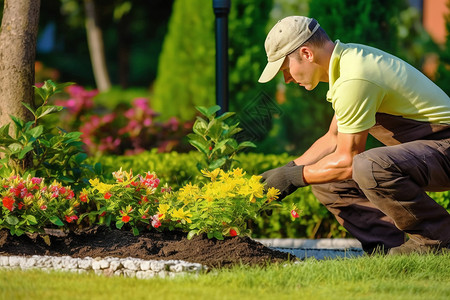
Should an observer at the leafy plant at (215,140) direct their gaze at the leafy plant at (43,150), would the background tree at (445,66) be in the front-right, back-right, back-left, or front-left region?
back-right

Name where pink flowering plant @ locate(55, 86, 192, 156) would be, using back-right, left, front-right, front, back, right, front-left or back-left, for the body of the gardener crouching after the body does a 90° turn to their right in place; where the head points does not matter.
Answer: front-left

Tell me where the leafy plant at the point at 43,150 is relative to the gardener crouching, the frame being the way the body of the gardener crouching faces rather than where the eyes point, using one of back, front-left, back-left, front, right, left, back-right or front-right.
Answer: front

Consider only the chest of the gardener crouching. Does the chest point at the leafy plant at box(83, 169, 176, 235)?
yes

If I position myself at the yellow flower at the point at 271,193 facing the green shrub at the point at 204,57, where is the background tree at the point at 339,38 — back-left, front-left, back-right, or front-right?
front-right

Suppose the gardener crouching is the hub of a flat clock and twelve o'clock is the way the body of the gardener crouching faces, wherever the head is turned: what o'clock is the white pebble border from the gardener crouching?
The white pebble border is roughly at 11 o'clock from the gardener crouching.

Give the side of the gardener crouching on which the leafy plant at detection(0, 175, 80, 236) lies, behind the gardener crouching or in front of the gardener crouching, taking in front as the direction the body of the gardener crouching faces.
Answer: in front

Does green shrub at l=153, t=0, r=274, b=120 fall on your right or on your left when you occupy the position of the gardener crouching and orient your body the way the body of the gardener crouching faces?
on your right

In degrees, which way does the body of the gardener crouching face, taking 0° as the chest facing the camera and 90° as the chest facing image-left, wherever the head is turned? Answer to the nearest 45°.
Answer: approximately 90°

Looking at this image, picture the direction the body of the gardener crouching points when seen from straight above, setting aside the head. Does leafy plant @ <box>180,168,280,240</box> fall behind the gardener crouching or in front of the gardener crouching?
in front

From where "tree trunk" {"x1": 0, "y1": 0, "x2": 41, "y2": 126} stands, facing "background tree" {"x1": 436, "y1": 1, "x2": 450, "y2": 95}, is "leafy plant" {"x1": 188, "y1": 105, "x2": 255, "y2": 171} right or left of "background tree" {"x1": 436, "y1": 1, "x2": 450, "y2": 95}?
right

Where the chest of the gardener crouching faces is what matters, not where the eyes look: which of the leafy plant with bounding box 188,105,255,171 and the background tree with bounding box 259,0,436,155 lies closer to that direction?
the leafy plant

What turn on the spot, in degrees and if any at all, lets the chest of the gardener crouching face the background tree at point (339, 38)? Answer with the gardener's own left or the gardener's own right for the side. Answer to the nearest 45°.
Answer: approximately 90° to the gardener's own right

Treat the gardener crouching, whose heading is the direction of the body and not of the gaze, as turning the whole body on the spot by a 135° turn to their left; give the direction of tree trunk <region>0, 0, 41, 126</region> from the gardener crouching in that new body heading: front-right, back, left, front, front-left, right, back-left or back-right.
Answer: back-right
